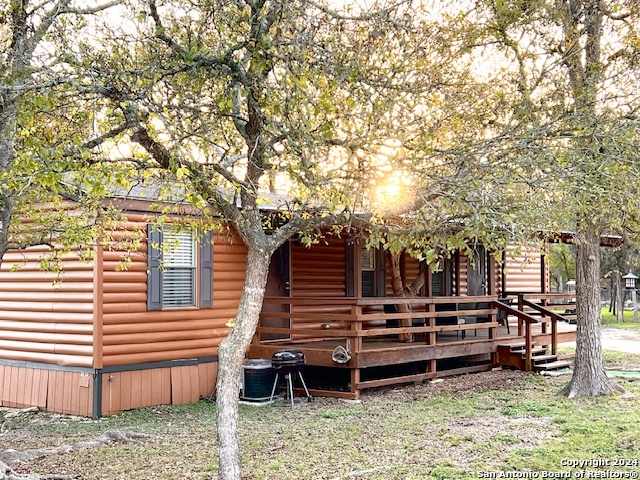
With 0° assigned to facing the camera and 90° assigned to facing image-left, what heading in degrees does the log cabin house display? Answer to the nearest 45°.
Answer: approximately 315°
